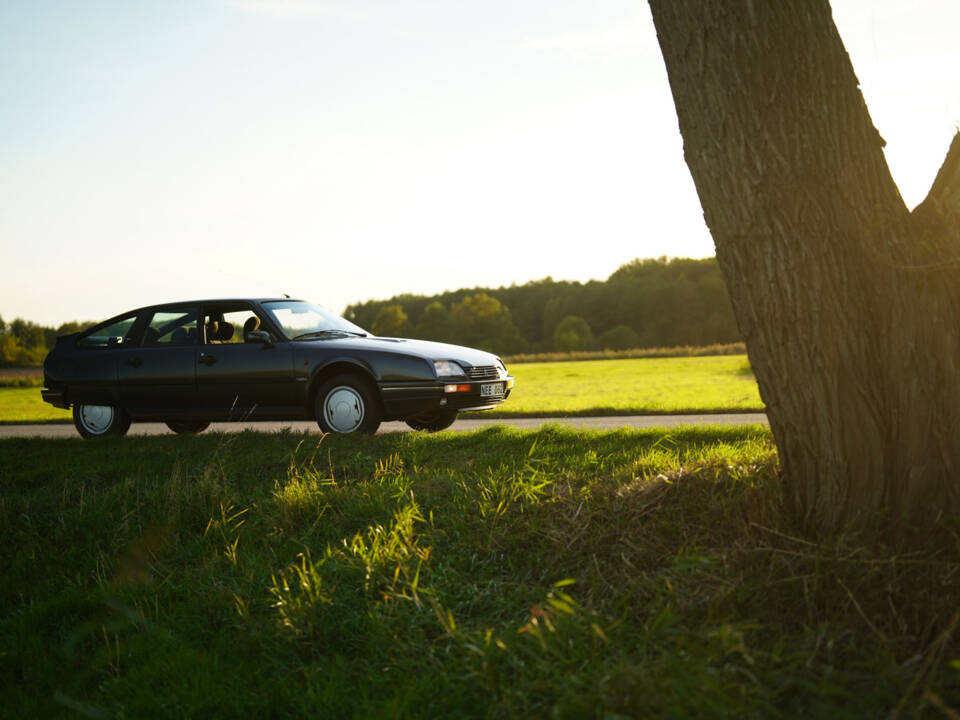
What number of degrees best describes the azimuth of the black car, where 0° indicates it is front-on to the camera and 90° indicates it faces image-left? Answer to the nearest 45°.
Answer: approximately 315°
